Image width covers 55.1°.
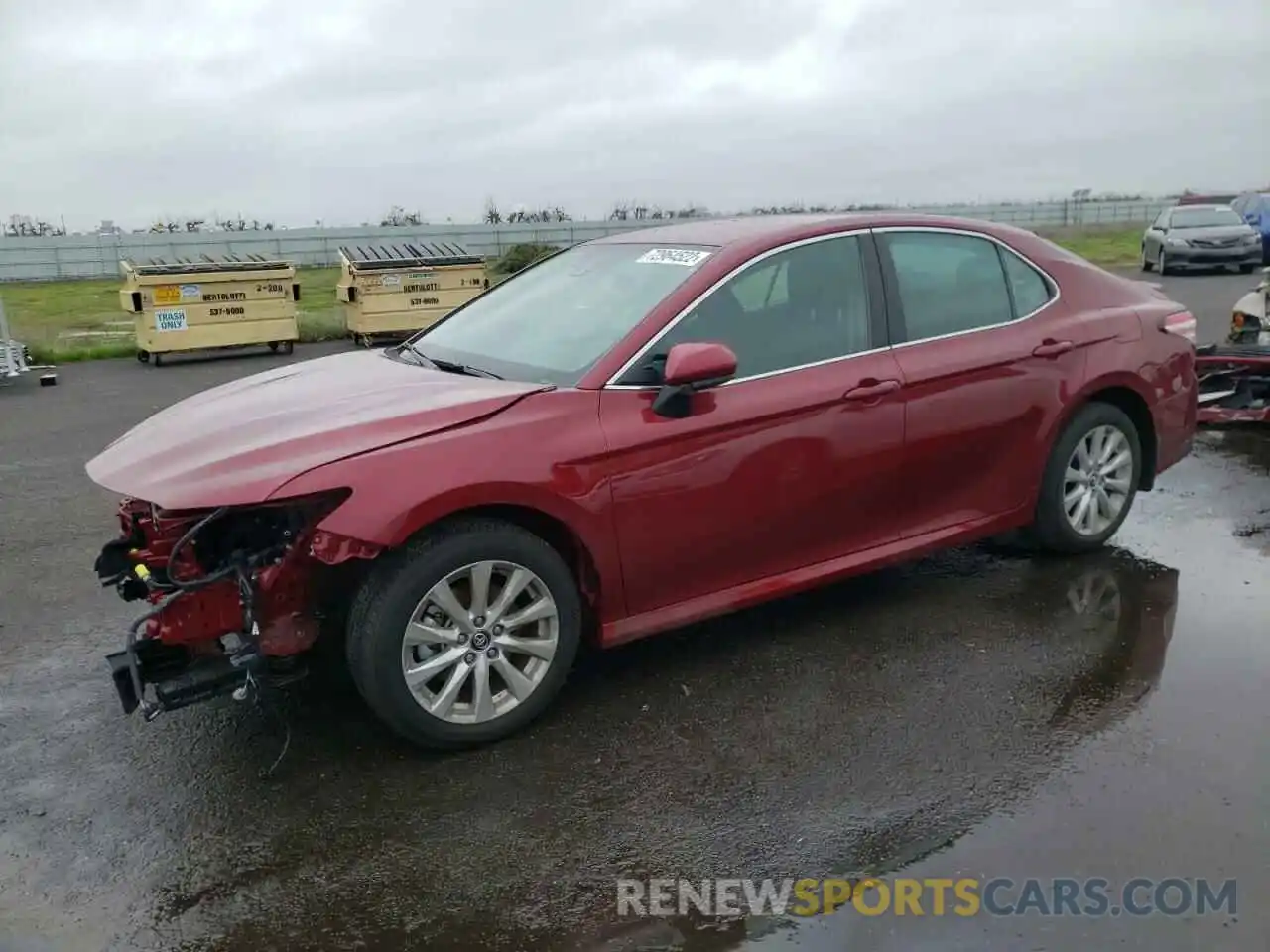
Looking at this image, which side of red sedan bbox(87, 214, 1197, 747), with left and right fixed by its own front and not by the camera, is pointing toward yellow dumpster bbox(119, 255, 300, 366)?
right

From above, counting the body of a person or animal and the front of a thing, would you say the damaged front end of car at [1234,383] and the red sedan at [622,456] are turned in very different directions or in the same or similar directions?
same or similar directions

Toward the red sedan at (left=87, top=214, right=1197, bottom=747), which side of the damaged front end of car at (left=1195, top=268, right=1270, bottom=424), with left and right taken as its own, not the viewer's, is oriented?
front

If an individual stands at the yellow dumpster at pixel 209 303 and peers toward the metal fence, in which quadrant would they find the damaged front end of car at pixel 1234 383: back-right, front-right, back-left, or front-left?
back-right

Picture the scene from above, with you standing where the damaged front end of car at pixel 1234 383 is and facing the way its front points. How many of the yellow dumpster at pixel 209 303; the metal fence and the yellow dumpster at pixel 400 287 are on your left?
0

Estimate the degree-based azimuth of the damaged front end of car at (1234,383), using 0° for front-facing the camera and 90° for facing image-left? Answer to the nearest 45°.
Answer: approximately 45°

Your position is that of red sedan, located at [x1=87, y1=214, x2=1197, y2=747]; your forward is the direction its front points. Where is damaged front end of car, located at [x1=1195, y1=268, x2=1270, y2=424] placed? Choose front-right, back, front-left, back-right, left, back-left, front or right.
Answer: back

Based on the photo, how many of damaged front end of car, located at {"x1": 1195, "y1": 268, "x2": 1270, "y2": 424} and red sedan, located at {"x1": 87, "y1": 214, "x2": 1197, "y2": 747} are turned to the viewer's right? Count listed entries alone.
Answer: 0

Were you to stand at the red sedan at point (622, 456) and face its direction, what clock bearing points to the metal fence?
The metal fence is roughly at 4 o'clock from the red sedan.

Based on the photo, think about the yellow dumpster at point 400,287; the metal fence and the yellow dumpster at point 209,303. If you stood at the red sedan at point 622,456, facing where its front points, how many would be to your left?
0

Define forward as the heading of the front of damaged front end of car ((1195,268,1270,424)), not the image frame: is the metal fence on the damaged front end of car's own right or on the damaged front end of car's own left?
on the damaged front end of car's own right

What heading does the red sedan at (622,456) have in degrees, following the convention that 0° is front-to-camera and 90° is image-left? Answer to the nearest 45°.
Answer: approximately 45°

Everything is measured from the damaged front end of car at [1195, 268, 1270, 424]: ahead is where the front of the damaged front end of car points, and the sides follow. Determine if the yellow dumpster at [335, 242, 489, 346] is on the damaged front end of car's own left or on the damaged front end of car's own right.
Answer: on the damaged front end of car's own right
